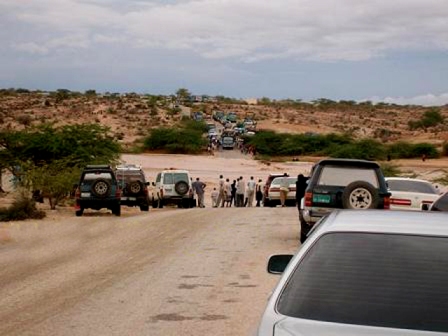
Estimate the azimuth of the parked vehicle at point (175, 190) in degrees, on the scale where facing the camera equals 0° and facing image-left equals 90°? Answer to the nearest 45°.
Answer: approximately 180°

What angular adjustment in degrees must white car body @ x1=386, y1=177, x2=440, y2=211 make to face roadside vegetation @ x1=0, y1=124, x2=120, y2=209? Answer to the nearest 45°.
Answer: approximately 45° to its left

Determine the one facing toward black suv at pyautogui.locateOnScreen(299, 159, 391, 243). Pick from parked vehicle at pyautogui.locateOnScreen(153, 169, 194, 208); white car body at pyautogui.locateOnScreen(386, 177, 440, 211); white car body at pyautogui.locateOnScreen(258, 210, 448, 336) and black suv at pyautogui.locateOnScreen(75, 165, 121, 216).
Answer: white car body at pyautogui.locateOnScreen(258, 210, 448, 336)

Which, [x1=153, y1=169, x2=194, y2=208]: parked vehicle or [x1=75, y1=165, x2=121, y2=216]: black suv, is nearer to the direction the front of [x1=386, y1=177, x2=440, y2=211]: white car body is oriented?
the parked vehicle

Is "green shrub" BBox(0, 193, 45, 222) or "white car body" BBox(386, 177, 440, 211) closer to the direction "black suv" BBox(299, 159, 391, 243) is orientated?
the white car body

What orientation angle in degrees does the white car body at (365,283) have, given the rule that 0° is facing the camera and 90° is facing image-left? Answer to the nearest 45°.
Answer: approximately 180°

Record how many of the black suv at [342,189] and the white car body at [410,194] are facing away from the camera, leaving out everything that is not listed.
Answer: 2

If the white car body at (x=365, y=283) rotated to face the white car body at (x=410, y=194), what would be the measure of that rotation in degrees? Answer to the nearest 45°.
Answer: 0° — it already faces it

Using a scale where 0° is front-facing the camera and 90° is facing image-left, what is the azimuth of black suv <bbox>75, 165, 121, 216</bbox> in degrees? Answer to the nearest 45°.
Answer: approximately 180°

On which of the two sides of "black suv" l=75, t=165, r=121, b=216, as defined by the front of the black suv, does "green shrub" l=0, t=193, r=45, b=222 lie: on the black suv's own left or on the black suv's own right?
on the black suv's own left

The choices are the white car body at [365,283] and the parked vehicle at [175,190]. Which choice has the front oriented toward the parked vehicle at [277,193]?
the white car body
